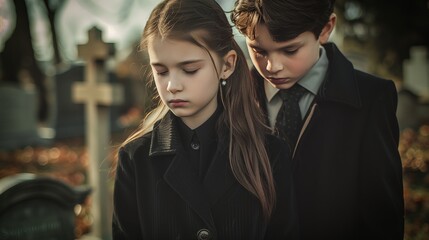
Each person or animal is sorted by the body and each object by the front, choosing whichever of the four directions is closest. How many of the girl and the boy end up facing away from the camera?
0

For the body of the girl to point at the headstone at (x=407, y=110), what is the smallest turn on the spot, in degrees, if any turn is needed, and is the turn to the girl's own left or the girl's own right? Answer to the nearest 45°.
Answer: approximately 180°

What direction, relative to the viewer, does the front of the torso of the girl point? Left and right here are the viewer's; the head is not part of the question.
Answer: facing the viewer and to the left of the viewer

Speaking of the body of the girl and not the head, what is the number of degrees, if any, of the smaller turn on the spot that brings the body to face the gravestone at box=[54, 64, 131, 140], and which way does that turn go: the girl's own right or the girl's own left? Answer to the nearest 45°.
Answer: approximately 135° to the girl's own right

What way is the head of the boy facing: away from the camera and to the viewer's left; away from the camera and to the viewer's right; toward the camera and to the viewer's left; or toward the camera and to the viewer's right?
toward the camera and to the viewer's left

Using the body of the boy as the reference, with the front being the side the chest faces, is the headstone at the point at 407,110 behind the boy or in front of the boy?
behind

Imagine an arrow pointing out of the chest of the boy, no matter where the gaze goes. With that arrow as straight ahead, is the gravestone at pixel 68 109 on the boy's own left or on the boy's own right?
on the boy's own right

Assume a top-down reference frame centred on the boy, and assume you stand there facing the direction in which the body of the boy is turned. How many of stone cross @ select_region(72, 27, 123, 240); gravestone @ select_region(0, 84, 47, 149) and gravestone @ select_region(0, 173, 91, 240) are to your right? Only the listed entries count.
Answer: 3

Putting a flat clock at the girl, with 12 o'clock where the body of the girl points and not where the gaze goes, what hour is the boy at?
The boy is roughly at 7 o'clock from the girl.

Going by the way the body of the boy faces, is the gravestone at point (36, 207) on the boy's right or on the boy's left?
on the boy's right

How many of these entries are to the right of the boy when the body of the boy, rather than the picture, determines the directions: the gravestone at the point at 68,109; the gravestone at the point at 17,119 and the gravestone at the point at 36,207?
3
